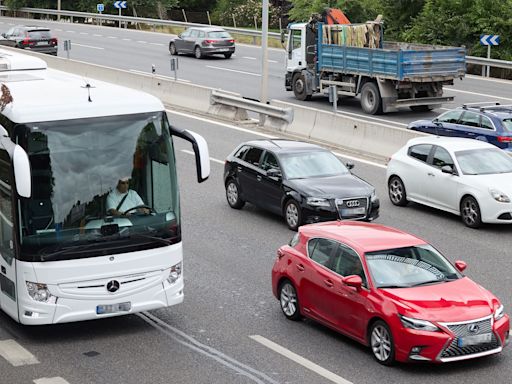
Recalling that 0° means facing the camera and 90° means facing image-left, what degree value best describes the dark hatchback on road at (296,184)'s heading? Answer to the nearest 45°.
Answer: approximately 315°

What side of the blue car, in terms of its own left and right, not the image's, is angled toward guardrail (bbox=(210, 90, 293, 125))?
front

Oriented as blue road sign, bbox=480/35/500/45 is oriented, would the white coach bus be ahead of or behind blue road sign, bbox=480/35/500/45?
ahead

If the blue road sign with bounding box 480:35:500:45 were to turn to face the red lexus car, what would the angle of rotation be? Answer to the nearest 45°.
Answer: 0° — it already faces it

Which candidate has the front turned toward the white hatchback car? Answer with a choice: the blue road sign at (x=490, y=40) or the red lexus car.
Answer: the blue road sign

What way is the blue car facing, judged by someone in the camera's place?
facing away from the viewer and to the left of the viewer

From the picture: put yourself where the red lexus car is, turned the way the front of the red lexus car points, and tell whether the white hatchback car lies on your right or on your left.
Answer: on your left

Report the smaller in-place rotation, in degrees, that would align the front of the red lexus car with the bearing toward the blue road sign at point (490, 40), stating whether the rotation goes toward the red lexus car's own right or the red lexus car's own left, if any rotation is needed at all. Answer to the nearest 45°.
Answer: approximately 135° to the red lexus car's own left

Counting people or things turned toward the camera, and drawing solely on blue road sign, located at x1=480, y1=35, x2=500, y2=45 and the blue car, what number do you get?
1
